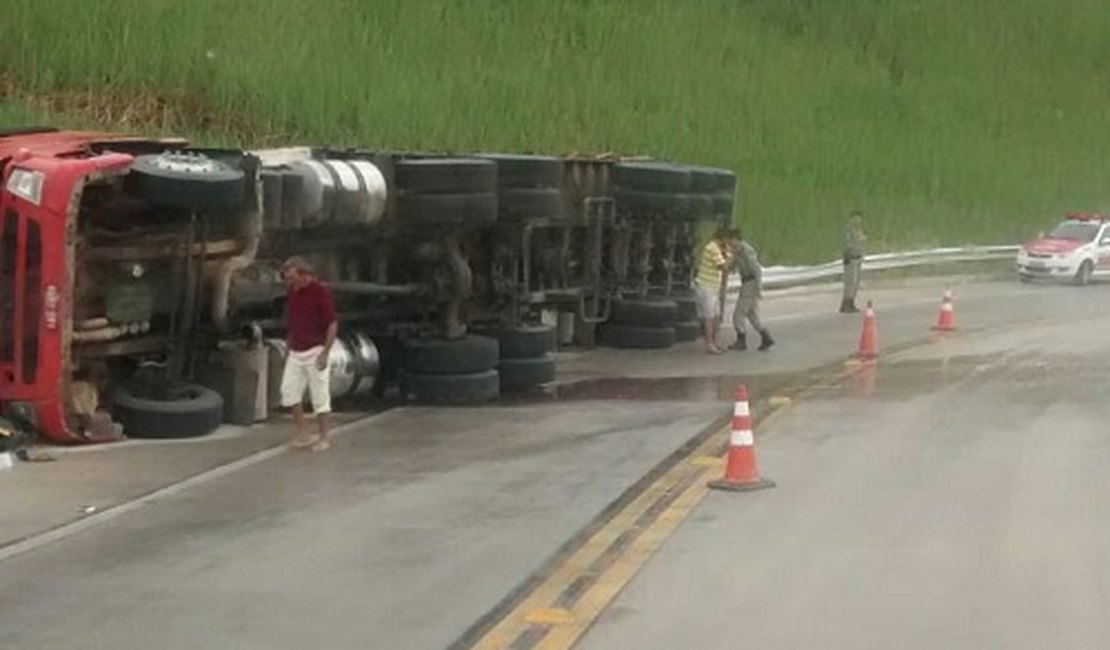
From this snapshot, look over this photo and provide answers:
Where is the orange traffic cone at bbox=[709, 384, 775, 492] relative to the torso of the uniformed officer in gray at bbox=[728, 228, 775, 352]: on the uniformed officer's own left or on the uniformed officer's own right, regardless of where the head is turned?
on the uniformed officer's own left

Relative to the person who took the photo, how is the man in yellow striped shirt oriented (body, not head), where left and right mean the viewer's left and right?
facing to the right of the viewer

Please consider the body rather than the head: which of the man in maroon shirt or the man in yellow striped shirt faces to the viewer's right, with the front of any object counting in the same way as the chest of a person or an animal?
the man in yellow striped shirt

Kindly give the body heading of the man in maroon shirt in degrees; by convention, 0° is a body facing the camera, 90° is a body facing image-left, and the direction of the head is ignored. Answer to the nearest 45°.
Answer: approximately 45°

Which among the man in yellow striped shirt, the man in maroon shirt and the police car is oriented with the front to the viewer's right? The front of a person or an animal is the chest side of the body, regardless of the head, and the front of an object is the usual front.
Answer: the man in yellow striped shirt

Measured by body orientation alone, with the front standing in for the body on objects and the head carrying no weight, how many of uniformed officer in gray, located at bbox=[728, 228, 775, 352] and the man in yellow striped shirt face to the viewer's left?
1

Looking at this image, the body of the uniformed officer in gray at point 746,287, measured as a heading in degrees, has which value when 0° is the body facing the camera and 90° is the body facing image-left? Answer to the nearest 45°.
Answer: approximately 90°

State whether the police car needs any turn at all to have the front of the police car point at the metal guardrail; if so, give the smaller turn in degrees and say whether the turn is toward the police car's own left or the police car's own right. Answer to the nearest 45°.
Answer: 0° — it already faces it

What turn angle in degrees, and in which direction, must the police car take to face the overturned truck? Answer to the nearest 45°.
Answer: approximately 45° to its left

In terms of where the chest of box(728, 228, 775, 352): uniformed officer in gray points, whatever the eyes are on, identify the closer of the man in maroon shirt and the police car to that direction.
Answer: the man in maroon shirt
